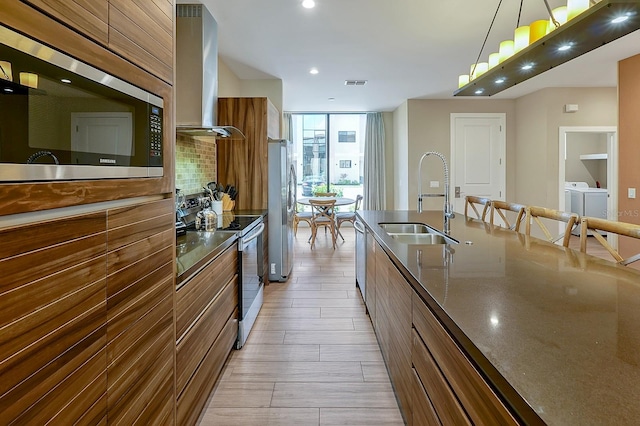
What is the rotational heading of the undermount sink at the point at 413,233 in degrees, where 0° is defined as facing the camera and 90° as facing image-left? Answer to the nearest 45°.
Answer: approximately 90°

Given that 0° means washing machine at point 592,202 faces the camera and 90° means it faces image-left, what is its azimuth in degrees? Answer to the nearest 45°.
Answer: approximately 45°

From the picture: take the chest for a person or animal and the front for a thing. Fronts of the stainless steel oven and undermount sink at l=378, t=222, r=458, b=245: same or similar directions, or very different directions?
very different directions

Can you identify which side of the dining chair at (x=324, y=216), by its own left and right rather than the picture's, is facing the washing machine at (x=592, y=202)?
right

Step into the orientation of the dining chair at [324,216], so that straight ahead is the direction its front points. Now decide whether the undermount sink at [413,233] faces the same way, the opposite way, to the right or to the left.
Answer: to the left

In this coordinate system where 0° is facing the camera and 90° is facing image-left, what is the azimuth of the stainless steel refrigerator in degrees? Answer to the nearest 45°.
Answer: approximately 270°

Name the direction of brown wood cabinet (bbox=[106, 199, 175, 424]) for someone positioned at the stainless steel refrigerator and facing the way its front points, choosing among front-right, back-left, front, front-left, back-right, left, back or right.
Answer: right

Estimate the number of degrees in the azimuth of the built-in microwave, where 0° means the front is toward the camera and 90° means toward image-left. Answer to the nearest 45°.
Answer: approximately 315°

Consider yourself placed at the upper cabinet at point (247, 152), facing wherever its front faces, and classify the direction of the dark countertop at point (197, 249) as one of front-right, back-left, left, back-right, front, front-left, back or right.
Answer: right

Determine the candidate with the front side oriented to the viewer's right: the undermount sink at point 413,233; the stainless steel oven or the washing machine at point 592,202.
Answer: the stainless steel oven

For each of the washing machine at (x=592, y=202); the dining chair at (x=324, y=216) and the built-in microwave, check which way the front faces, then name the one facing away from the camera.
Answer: the dining chair
